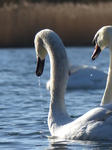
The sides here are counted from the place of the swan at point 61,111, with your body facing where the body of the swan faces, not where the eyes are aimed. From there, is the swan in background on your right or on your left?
on your right

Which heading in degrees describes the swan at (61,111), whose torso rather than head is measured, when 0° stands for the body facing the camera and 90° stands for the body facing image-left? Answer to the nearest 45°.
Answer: approximately 90°
